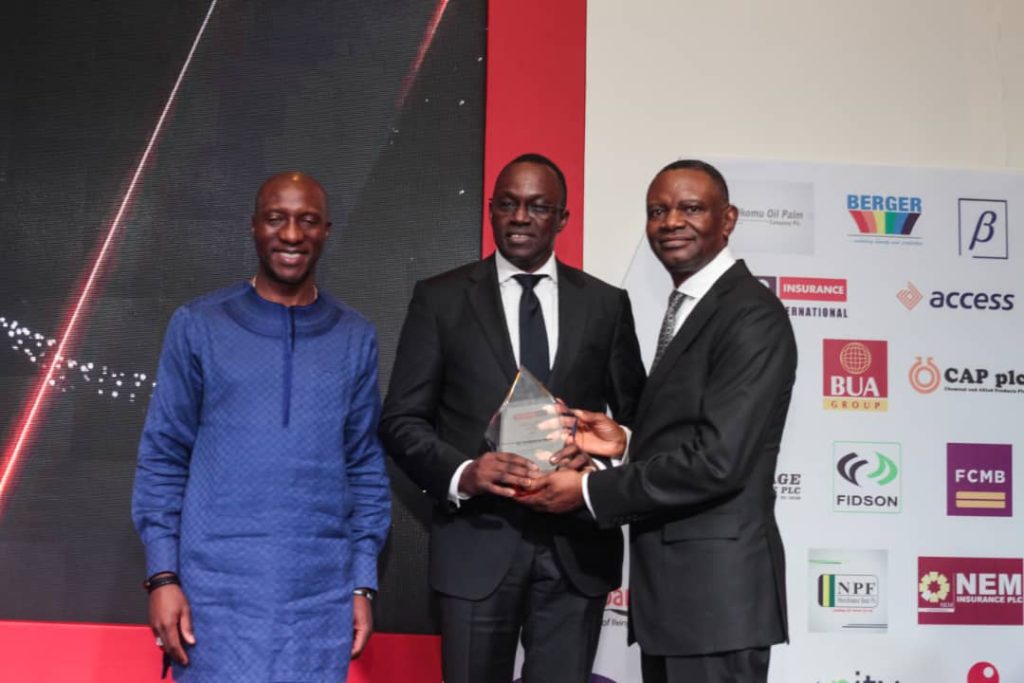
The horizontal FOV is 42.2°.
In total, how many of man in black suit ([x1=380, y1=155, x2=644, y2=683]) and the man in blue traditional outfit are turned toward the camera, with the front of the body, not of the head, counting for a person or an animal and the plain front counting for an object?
2

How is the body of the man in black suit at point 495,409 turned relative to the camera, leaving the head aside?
toward the camera

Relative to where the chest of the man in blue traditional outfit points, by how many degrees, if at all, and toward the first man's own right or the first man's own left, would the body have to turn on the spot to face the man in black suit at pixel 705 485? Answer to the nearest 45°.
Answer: approximately 90° to the first man's own left

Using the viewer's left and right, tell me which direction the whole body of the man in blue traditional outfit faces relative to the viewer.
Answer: facing the viewer
